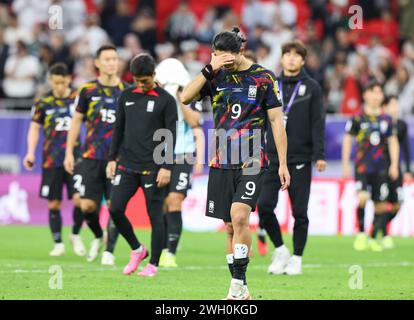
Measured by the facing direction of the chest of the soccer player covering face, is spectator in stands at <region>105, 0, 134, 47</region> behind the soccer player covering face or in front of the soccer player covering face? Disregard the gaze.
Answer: behind

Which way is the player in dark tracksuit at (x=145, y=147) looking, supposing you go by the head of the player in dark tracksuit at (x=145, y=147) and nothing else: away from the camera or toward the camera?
toward the camera

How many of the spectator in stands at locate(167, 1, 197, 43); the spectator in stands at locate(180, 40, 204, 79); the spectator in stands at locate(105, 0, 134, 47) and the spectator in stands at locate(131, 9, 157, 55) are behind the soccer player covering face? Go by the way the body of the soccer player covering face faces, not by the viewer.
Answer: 4

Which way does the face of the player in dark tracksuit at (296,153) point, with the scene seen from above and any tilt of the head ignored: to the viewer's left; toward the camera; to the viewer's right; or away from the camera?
toward the camera

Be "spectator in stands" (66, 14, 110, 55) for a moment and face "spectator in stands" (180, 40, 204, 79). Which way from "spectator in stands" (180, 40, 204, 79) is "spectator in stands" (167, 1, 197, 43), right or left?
left

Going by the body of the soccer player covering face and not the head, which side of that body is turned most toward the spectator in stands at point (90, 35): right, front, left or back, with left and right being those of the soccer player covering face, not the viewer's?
back

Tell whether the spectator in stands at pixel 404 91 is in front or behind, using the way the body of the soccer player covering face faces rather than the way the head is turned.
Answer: behind

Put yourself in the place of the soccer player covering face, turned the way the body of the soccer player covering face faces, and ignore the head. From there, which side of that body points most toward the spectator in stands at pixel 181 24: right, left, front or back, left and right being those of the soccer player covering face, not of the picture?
back

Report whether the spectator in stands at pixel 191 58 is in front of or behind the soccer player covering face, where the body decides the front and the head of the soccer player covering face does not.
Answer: behind

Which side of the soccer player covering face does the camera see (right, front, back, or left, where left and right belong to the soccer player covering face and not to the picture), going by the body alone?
front

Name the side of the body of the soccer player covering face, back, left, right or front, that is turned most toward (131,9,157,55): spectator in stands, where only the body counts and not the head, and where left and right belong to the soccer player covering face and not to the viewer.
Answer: back

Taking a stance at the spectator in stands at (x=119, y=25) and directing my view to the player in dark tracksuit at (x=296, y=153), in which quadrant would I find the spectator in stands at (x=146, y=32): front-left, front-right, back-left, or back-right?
front-left
